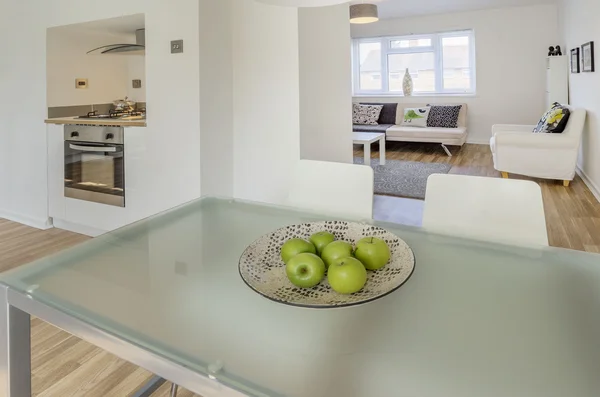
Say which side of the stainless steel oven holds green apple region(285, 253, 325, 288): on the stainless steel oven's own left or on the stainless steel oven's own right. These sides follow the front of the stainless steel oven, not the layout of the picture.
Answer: on the stainless steel oven's own left

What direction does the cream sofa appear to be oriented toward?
toward the camera

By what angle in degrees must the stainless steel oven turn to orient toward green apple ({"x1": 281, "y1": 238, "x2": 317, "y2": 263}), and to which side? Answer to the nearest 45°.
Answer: approximately 45° to its left

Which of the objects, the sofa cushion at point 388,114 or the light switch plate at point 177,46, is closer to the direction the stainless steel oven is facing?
the light switch plate

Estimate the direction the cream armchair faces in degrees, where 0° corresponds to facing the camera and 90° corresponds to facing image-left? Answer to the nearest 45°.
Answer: approximately 90°

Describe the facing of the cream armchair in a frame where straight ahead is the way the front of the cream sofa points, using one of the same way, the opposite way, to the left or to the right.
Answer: to the right

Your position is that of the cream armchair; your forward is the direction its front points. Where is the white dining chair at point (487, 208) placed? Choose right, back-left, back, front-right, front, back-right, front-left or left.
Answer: left

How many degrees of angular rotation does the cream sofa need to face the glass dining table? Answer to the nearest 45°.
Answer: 0° — it already faces it

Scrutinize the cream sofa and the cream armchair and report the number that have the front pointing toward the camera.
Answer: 1

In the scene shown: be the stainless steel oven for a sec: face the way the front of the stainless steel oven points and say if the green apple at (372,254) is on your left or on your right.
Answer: on your left
